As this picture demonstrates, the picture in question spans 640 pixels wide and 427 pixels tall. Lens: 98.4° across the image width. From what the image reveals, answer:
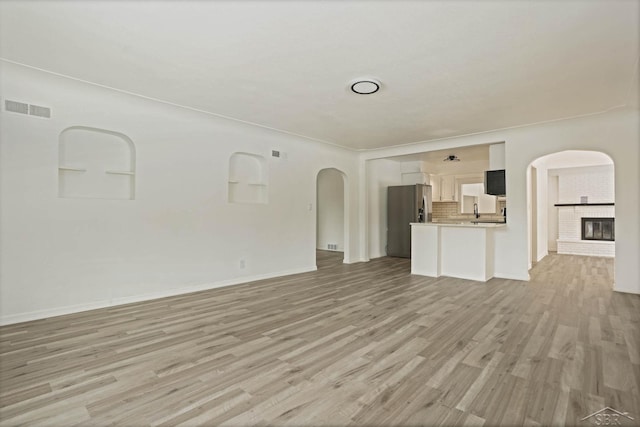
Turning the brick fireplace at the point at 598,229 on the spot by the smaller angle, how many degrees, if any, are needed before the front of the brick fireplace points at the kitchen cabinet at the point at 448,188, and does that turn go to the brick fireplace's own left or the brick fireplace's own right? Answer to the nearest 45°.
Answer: approximately 45° to the brick fireplace's own right

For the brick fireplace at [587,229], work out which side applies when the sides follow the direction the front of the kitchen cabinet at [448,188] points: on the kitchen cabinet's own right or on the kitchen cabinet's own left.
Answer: on the kitchen cabinet's own left

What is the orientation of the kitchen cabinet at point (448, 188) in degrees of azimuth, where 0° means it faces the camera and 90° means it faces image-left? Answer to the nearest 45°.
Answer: approximately 0°

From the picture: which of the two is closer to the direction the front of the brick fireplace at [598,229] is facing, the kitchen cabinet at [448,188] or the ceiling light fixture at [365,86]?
the ceiling light fixture

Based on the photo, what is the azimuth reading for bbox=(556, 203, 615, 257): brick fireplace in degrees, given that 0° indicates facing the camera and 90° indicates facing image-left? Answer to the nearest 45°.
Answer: approximately 0°

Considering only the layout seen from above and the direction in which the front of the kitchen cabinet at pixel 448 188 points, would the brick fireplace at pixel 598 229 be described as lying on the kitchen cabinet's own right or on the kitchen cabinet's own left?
on the kitchen cabinet's own left

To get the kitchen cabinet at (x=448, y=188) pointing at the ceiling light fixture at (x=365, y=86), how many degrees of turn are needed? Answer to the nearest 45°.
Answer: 0° — it already faces it
